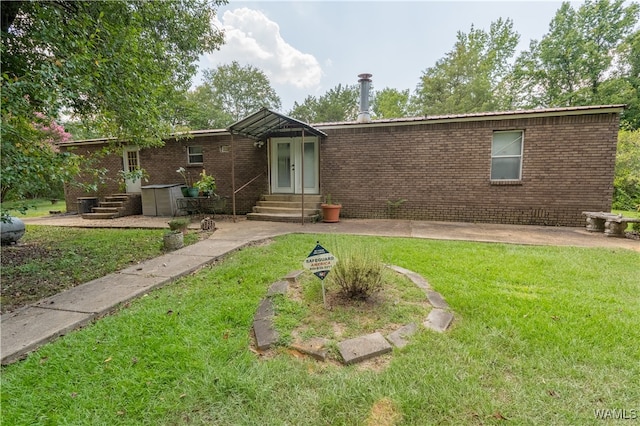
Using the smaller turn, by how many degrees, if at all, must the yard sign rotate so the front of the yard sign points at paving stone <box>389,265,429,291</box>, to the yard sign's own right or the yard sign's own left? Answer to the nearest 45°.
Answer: approximately 135° to the yard sign's own left

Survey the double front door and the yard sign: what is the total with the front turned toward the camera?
2

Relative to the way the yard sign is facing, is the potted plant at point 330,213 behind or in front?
behind

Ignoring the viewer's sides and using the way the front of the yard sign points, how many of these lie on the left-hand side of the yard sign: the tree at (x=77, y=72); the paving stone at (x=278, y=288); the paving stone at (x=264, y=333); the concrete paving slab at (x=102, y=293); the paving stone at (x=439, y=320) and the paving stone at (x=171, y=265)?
1

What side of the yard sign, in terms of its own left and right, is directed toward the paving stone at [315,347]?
front

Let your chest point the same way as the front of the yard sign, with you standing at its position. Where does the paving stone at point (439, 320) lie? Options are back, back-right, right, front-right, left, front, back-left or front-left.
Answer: left

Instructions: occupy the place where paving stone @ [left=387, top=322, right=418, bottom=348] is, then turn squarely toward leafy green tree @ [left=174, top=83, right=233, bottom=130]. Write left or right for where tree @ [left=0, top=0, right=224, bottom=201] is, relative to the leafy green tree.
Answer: left

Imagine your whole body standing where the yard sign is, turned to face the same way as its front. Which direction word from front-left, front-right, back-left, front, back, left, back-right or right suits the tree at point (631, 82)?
back-left

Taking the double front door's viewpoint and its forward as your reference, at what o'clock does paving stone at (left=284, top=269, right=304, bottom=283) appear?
The paving stone is roughly at 12 o'clock from the double front door.

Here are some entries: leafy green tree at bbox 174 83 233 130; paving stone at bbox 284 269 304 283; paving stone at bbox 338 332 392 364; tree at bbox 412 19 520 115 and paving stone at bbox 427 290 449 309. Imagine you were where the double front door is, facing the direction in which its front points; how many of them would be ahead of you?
3

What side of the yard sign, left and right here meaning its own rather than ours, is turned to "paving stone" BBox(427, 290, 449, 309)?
left

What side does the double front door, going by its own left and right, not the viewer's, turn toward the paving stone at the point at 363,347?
front

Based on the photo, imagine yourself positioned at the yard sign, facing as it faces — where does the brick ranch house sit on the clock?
The brick ranch house is roughly at 7 o'clock from the yard sign.

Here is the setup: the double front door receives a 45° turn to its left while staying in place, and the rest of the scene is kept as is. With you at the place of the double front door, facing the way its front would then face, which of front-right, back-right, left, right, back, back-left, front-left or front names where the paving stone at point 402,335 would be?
front-right

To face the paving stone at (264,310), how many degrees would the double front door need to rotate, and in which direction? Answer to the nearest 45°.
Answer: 0° — it already faces it

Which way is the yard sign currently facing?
toward the camera
